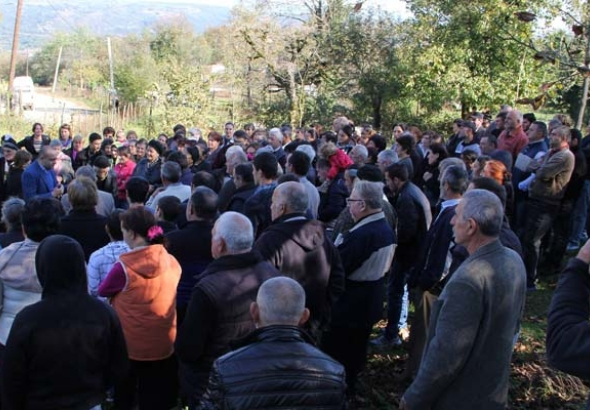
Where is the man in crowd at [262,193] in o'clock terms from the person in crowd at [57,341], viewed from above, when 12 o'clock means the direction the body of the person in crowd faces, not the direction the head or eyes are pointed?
The man in crowd is roughly at 1 o'clock from the person in crowd.

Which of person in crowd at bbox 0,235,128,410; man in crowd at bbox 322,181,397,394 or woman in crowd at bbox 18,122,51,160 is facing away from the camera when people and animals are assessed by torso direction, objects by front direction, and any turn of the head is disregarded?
person in crowd at bbox 0,235,128,410

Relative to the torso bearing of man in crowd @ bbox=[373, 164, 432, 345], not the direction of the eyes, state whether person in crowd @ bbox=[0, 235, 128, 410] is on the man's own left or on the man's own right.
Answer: on the man's own left

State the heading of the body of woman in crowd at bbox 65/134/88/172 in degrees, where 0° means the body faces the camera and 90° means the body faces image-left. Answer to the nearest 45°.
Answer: approximately 0°

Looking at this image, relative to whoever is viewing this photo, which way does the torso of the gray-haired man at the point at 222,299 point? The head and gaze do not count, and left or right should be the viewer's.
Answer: facing away from the viewer and to the left of the viewer

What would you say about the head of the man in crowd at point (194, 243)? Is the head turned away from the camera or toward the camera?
away from the camera

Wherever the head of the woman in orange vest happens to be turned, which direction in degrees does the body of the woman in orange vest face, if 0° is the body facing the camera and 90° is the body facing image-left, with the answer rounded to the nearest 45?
approximately 135°

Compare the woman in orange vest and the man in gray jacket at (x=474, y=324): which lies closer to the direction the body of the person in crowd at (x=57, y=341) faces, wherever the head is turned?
the woman in orange vest

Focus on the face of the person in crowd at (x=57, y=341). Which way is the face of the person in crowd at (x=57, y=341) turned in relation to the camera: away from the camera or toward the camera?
away from the camera

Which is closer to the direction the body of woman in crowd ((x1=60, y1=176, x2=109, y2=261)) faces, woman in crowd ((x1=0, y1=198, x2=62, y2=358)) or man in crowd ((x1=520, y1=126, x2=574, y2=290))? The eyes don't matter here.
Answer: the man in crowd

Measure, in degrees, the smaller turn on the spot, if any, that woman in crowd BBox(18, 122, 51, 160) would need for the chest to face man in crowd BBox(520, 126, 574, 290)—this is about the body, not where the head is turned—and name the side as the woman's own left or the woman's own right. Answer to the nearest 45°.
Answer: approximately 45° to the woman's own left

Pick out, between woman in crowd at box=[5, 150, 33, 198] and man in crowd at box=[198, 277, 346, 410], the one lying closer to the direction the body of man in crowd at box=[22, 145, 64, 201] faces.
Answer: the man in crowd

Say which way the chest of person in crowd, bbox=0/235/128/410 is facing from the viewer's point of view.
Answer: away from the camera

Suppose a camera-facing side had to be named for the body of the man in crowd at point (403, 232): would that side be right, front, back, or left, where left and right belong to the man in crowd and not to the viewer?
left

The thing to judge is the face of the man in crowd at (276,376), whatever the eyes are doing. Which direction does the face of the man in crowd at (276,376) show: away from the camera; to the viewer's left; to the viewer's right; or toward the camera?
away from the camera
